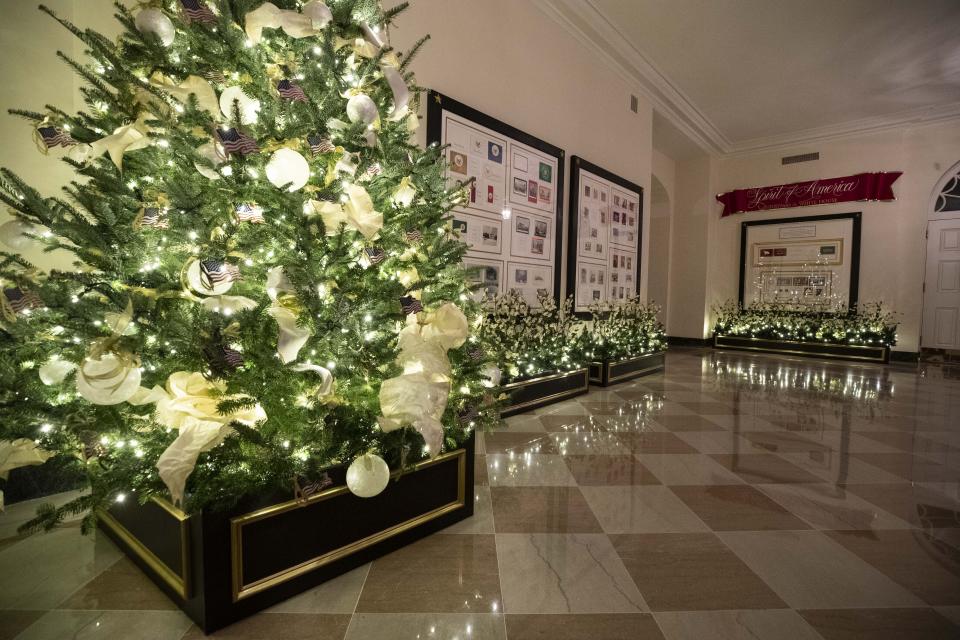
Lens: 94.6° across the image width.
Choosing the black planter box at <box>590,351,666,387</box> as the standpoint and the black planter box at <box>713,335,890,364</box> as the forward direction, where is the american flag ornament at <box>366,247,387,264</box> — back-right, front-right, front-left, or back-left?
back-right

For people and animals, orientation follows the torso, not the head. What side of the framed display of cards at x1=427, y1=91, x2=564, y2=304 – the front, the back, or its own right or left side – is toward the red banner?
left

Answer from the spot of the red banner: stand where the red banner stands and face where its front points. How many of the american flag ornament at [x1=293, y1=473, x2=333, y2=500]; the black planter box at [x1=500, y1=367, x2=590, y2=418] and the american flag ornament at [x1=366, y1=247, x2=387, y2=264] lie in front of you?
3

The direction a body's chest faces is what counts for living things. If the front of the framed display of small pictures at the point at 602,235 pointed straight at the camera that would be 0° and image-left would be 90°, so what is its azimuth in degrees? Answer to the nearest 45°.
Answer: approximately 315°

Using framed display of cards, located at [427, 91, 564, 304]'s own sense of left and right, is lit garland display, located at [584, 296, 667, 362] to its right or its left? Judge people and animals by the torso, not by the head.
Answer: on its left

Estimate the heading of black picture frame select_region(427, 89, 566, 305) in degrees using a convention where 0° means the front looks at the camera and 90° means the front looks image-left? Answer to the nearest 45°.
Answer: approximately 315°

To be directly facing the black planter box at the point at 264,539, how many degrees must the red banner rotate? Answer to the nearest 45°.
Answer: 0° — it already faces it

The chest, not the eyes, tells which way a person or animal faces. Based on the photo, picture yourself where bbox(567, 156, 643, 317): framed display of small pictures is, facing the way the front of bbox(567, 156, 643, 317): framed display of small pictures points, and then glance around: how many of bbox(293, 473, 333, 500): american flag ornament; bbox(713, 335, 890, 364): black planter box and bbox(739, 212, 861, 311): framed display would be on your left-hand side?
2

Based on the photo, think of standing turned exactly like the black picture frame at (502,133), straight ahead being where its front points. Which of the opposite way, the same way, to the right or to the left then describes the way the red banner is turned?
to the right

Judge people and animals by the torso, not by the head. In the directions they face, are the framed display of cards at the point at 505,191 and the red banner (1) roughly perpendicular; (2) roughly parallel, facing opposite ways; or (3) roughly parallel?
roughly perpendicular

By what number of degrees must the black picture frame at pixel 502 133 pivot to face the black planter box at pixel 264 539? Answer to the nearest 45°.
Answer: approximately 45° to its right
